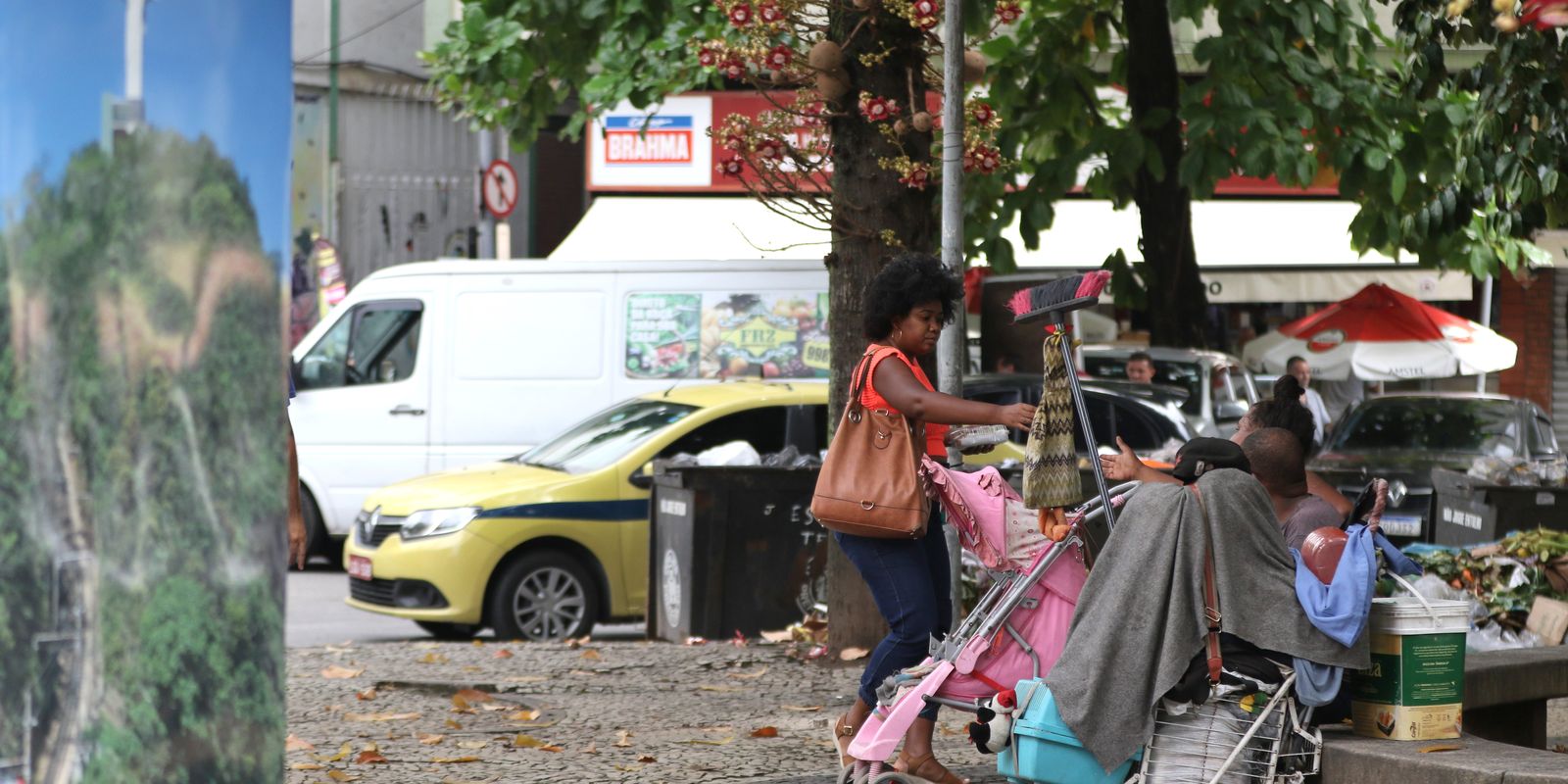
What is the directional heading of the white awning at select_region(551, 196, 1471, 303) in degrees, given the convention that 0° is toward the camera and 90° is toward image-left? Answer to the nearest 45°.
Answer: approximately 0°

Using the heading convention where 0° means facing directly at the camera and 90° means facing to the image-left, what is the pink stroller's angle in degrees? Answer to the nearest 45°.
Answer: approximately 90°

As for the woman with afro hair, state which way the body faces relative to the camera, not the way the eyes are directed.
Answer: to the viewer's right

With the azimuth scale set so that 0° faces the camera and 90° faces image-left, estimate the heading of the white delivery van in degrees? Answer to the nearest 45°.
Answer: approximately 90°

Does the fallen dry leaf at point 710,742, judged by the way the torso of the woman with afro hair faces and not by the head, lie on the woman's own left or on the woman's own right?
on the woman's own left

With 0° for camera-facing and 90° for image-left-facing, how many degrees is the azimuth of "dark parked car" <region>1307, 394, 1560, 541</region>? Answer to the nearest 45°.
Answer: approximately 45°

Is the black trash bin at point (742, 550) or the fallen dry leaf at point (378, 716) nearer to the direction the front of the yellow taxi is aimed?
the fallen dry leaf

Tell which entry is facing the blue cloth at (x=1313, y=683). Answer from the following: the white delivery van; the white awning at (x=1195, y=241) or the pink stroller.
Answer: the white awning

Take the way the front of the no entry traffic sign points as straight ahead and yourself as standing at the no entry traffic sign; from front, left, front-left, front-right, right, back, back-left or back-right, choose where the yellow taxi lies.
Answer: front-right
